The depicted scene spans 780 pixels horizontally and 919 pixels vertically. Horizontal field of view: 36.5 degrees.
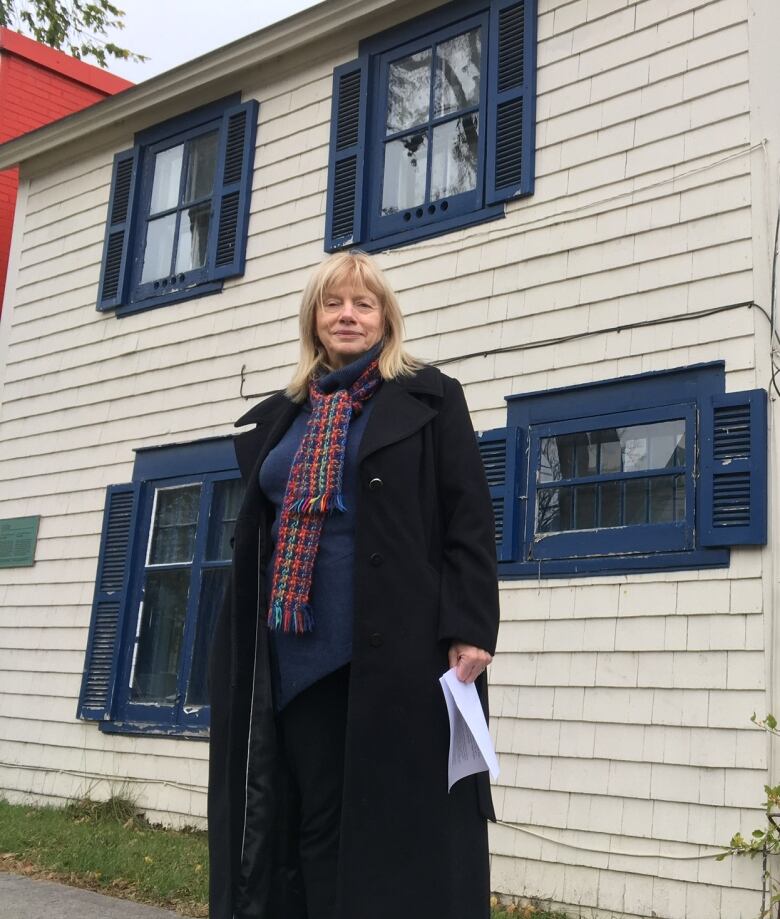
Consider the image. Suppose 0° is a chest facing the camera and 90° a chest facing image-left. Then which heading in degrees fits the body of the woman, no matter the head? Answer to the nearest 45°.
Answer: approximately 45°

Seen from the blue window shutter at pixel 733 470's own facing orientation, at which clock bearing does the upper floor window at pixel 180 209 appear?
The upper floor window is roughly at 4 o'clock from the blue window shutter.

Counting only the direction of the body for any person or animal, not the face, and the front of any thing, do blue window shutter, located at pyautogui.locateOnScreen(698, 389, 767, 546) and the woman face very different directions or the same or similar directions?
same or similar directions

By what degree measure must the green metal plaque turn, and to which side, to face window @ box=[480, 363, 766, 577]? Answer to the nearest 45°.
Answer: approximately 45° to its left

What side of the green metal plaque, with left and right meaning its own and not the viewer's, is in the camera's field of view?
front

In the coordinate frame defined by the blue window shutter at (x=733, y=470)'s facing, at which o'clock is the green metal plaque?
The green metal plaque is roughly at 4 o'clock from the blue window shutter.

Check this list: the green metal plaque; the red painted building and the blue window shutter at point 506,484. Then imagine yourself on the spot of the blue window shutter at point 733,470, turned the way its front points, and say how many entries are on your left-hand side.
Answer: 0

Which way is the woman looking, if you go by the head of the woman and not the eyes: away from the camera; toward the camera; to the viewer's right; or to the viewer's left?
toward the camera

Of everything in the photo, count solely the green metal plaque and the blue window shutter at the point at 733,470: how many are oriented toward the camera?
2

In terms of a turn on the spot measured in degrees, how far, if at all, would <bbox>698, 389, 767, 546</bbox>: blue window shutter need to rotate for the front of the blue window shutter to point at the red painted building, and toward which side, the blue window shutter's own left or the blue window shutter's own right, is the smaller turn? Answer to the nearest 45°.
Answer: approximately 135° to the blue window shutter's own right
